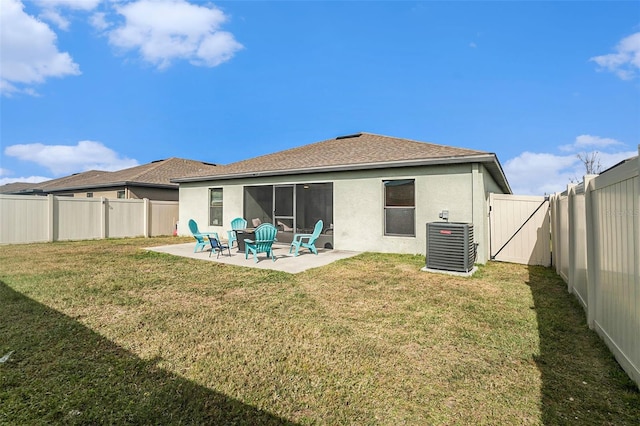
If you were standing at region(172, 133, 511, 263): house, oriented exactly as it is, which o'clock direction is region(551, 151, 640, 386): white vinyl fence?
The white vinyl fence is roughly at 4 o'clock from the house.

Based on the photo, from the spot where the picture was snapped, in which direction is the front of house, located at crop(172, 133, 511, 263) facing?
facing away from the viewer and to the right of the viewer

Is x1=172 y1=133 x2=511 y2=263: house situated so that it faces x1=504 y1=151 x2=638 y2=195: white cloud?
yes

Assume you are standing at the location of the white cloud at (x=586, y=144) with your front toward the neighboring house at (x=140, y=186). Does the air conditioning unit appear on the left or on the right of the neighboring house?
left

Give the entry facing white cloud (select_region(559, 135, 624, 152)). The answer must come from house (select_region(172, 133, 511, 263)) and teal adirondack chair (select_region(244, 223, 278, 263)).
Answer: the house
